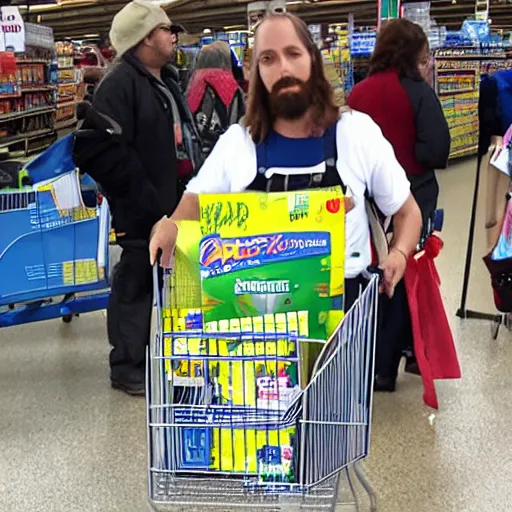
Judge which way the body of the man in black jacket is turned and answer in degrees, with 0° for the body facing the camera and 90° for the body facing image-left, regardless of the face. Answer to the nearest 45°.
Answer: approximately 270°

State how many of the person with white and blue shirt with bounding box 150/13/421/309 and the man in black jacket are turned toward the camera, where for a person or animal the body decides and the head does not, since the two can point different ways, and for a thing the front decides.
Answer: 1

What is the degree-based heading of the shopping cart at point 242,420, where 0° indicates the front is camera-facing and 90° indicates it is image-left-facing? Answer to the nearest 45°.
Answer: approximately 0°

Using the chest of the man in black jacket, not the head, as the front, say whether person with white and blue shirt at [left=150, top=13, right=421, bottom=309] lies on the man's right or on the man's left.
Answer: on the man's right

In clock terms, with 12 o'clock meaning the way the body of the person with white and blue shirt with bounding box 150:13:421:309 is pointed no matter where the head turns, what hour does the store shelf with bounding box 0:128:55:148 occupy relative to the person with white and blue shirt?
The store shelf is roughly at 5 o'clock from the person with white and blue shirt.

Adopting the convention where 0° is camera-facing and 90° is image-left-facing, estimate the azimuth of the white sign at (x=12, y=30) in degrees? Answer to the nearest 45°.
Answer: approximately 0°

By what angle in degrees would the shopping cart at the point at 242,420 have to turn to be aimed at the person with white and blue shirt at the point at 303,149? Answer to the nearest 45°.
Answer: approximately 180°

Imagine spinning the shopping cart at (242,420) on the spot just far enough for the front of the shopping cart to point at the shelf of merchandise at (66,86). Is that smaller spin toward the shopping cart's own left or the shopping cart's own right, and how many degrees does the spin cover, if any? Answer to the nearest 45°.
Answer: approximately 180°

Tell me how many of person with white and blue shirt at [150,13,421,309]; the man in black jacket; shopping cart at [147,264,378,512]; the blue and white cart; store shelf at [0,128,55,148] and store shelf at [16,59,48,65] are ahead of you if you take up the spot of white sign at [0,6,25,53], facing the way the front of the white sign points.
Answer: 4

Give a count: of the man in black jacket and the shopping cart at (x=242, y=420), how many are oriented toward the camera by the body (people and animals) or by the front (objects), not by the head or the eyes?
1

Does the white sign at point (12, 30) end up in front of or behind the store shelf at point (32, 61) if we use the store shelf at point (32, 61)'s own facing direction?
in front

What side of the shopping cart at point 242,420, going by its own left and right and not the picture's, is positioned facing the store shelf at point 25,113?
back
